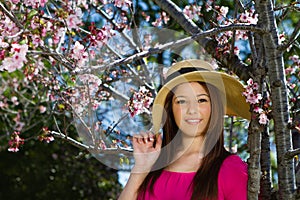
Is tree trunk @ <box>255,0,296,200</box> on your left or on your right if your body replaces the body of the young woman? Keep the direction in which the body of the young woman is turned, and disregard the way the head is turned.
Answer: on your left

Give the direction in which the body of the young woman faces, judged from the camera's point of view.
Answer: toward the camera
